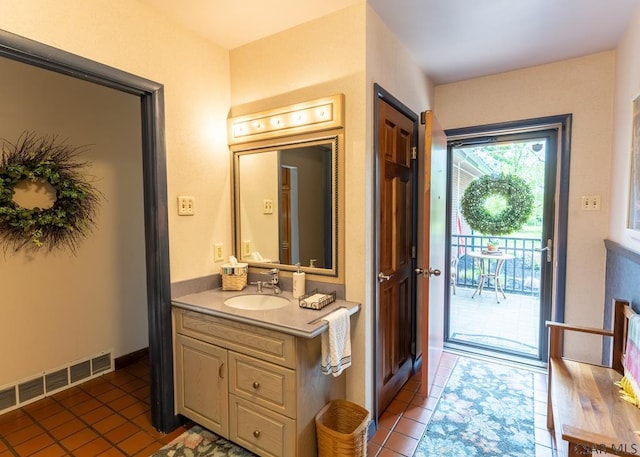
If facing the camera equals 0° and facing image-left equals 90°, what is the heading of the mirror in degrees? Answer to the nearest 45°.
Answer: approximately 45°

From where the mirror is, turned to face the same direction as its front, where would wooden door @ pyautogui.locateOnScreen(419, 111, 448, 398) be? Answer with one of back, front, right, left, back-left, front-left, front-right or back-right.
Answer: back-left

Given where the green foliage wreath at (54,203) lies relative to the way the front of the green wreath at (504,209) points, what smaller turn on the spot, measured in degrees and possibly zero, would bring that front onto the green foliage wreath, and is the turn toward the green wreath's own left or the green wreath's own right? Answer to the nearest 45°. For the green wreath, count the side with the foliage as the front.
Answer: approximately 45° to the green wreath's own right

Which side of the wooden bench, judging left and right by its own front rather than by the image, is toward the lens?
left

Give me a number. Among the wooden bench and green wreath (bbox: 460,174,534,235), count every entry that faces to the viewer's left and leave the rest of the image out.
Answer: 1

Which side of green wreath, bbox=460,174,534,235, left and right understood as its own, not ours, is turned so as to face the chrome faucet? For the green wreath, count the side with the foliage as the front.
front

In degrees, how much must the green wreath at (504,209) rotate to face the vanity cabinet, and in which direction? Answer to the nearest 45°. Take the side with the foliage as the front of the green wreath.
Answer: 0° — it already faces it

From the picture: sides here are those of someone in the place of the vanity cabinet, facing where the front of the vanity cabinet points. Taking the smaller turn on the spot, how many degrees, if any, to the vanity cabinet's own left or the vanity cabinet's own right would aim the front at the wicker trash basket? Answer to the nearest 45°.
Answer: approximately 135° to the vanity cabinet's own left

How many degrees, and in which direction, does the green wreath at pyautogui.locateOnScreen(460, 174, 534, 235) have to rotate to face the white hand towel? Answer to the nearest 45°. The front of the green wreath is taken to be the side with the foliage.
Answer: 0° — it already faces it
